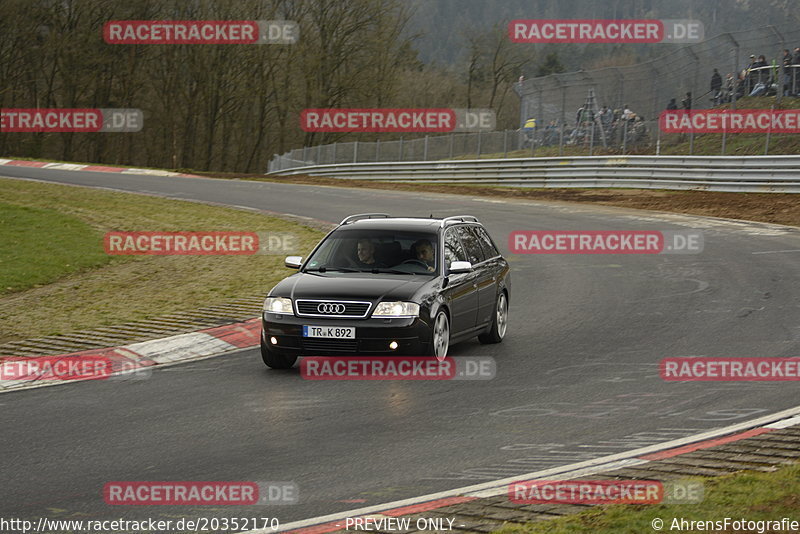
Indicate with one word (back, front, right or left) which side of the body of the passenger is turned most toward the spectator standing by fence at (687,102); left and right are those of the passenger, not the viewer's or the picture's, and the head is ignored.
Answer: back

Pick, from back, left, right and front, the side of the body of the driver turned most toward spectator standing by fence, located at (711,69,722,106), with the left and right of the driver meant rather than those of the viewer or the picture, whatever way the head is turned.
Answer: back

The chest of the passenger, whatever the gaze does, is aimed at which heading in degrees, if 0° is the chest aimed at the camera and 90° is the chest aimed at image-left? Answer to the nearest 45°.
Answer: approximately 45°

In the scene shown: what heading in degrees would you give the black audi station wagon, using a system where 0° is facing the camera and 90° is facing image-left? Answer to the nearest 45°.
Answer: approximately 45°

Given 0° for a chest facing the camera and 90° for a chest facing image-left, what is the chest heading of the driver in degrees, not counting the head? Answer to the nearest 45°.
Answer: approximately 45°

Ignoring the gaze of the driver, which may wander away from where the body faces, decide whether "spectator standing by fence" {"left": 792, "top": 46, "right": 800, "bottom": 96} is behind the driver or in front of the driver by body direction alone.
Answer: behind
